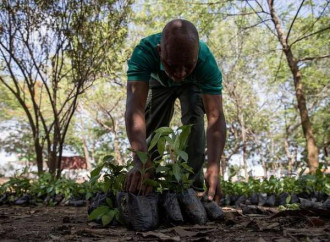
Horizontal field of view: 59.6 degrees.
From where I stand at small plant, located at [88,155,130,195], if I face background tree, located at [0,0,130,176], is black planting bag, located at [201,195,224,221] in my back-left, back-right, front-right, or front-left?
back-right

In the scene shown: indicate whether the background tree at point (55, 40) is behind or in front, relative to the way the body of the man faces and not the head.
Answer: behind

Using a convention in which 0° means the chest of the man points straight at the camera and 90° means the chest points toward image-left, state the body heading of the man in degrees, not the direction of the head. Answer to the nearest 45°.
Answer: approximately 0°
